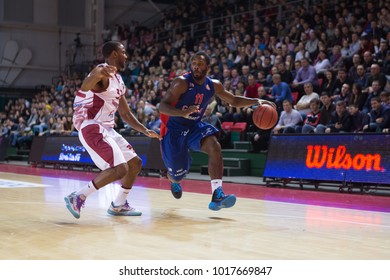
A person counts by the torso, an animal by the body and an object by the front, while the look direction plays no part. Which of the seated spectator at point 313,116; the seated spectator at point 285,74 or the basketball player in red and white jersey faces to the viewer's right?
the basketball player in red and white jersey

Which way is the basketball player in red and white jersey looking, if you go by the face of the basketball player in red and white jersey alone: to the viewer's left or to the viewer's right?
to the viewer's right

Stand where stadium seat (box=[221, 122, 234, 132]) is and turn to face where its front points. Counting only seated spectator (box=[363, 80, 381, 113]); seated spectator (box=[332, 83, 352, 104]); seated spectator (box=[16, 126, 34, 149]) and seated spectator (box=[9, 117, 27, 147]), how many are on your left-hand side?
2

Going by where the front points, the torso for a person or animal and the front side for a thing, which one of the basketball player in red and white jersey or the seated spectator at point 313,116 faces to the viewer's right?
the basketball player in red and white jersey

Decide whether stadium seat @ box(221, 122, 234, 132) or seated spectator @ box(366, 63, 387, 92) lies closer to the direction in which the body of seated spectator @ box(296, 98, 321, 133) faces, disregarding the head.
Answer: the stadium seat

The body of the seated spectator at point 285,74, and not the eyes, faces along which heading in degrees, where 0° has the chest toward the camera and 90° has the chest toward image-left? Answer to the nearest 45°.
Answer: approximately 45°

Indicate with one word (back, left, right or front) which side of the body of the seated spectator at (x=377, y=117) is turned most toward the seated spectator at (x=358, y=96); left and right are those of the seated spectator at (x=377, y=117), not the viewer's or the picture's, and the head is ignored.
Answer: right

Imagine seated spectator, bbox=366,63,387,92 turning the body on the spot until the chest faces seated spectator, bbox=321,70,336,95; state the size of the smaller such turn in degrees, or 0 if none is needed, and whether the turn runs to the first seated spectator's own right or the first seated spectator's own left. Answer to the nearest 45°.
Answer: approximately 90° to the first seated spectator's own right

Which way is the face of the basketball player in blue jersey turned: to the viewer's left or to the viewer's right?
to the viewer's left

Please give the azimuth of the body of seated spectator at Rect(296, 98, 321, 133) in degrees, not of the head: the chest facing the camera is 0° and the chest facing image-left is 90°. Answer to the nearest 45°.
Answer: approximately 45°

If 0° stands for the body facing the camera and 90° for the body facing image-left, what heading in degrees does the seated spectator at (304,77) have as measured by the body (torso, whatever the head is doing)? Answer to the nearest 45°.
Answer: approximately 45°

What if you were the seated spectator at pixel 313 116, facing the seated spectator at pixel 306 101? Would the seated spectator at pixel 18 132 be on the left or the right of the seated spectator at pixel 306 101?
left
